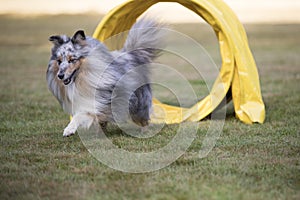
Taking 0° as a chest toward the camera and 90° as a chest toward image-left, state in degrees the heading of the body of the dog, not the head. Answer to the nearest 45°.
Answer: approximately 45°

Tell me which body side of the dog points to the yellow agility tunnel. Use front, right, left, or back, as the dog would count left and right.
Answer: back
